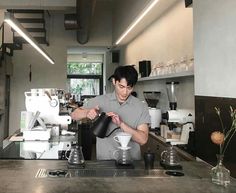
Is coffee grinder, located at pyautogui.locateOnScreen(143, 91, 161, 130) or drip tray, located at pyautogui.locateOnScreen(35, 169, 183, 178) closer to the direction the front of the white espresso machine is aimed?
the coffee grinder

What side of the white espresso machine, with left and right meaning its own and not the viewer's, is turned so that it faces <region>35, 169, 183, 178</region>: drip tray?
right

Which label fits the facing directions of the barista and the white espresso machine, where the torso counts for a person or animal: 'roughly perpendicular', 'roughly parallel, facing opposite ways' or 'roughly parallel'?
roughly perpendicular

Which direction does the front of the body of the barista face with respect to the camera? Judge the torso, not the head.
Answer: toward the camera

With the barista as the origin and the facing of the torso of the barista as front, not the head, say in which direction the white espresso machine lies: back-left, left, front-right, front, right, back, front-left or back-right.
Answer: back-right

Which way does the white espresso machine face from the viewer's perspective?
to the viewer's right

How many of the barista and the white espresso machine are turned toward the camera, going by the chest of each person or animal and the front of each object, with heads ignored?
1

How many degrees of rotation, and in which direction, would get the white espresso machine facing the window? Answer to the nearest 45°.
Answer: approximately 90° to its left
